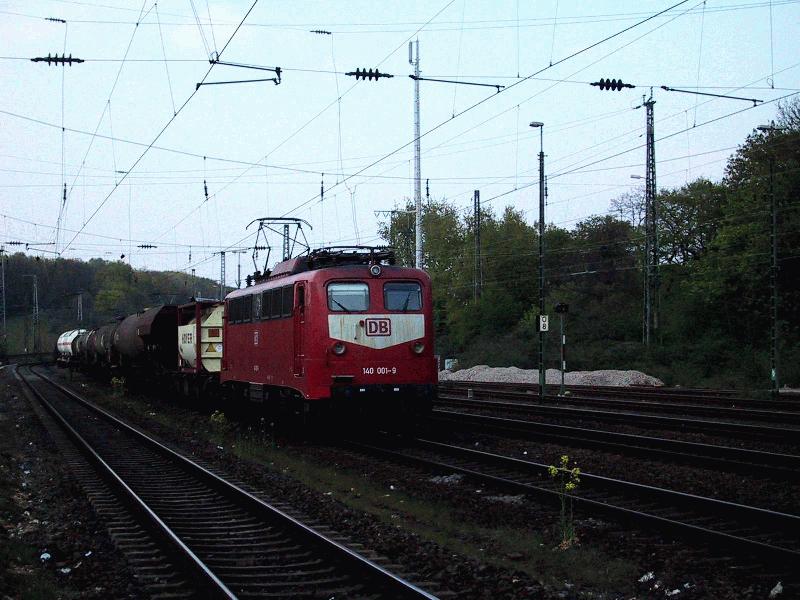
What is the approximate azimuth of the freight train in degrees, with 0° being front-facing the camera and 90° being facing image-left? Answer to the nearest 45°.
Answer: approximately 315°

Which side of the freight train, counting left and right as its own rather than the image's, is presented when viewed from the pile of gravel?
left

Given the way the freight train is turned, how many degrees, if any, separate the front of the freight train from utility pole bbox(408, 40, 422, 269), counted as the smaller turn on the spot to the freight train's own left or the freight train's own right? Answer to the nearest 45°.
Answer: approximately 135° to the freight train's own left
